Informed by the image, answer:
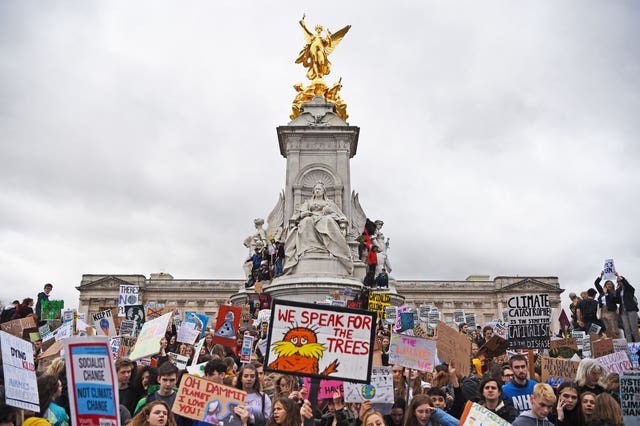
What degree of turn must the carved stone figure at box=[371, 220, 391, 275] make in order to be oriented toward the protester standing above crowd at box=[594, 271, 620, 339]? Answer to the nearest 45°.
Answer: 0° — it already faces them

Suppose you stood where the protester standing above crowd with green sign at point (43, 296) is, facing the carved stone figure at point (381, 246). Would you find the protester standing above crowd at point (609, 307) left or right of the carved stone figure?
right

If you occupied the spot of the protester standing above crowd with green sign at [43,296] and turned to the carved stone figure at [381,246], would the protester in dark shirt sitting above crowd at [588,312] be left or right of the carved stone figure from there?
right

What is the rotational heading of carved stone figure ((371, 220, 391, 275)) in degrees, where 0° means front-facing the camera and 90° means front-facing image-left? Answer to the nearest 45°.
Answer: approximately 315°

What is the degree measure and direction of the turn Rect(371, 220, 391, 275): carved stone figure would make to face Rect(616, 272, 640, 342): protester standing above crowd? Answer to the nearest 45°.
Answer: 0° — it already faces them
